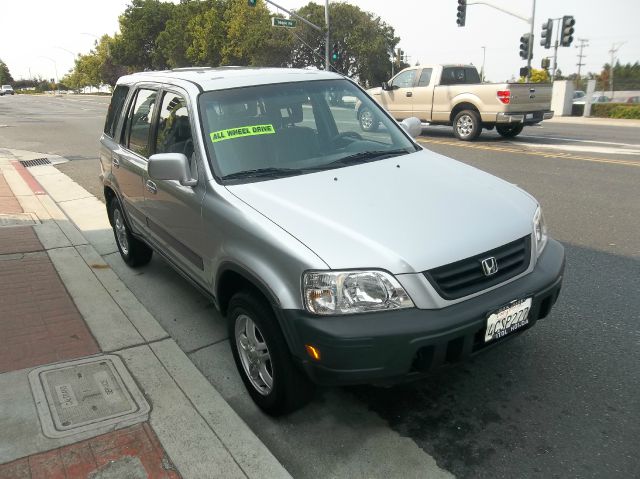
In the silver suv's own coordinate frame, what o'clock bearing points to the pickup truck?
The pickup truck is roughly at 8 o'clock from the silver suv.

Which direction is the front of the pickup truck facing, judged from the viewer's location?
facing away from the viewer and to the left of the viewer

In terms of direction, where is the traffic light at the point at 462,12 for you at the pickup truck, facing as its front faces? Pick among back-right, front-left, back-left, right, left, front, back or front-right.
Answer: front-right

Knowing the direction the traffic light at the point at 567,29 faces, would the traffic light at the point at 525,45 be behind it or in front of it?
behind

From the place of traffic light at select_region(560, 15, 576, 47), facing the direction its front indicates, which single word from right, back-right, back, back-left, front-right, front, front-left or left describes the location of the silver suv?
front-right

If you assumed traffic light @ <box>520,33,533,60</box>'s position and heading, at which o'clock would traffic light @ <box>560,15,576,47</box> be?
traffic light @ <box>560,15,576,47</box> is roughly at 8 o'clock from traffic light @ <box>520,33,533,60</box>.

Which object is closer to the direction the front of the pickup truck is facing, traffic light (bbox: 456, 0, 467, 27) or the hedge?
the traffic light

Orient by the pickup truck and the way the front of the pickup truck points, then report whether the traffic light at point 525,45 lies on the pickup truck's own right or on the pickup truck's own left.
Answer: on the pickup truck's own right
